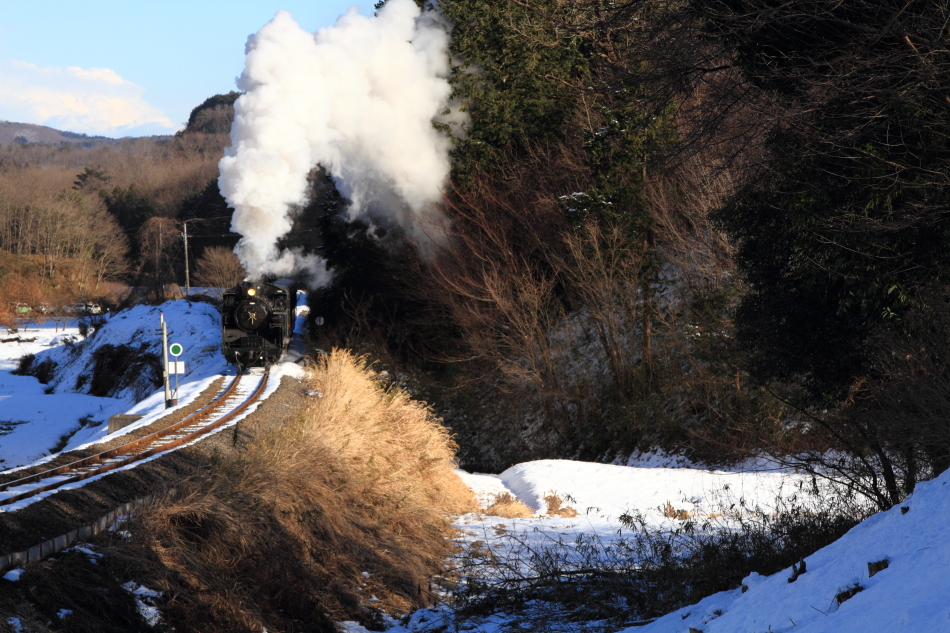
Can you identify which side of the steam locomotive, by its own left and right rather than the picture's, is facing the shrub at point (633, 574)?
front

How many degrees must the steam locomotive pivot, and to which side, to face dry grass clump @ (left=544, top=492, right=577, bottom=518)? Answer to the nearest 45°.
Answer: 0° — it already faces it

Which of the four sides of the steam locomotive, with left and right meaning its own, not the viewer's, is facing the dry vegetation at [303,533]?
front

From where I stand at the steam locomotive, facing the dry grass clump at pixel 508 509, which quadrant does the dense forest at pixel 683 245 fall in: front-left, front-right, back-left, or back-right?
front-left

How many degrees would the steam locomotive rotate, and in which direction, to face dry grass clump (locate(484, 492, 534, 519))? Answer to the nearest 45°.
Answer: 0° — it already faces it

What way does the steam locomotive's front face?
toward the camera

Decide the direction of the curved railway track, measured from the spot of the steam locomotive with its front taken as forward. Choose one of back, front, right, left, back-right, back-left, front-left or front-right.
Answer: front

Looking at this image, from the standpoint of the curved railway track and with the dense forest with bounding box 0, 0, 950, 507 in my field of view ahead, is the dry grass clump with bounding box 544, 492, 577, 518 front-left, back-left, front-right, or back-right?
front-right
